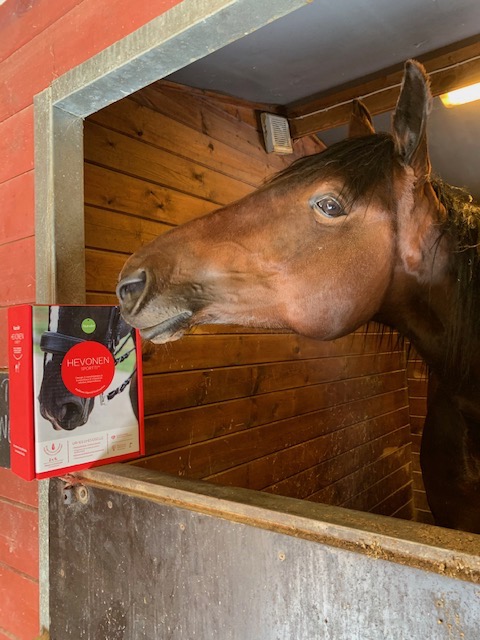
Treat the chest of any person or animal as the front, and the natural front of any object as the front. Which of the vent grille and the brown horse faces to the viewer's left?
the brown horse

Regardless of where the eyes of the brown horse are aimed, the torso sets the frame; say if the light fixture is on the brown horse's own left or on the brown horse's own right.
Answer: on the brown horse's own right

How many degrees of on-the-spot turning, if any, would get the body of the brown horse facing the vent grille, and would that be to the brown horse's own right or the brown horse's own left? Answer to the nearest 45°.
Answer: approximately 90° to the brown horse's own right

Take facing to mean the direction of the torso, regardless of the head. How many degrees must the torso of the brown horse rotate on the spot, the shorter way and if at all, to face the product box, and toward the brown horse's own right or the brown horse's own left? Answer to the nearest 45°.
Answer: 0° — it already faces it

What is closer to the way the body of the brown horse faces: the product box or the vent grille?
the product box

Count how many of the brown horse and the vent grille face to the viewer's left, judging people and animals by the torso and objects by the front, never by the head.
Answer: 1

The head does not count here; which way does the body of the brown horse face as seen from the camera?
to the viewer's left

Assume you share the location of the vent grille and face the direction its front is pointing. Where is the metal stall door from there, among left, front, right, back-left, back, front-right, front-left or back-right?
front-right

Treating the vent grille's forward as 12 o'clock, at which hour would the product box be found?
The product box is roughly at 2 o'clock from the vent grille.

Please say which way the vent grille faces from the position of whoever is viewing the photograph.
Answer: facing the viewer and to the right of the viewer
